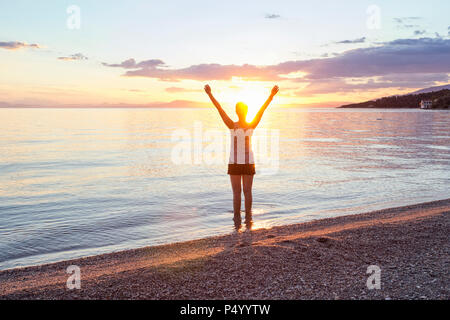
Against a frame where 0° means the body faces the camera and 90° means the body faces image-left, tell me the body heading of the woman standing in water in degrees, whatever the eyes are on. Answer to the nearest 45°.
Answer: approximately 180°
